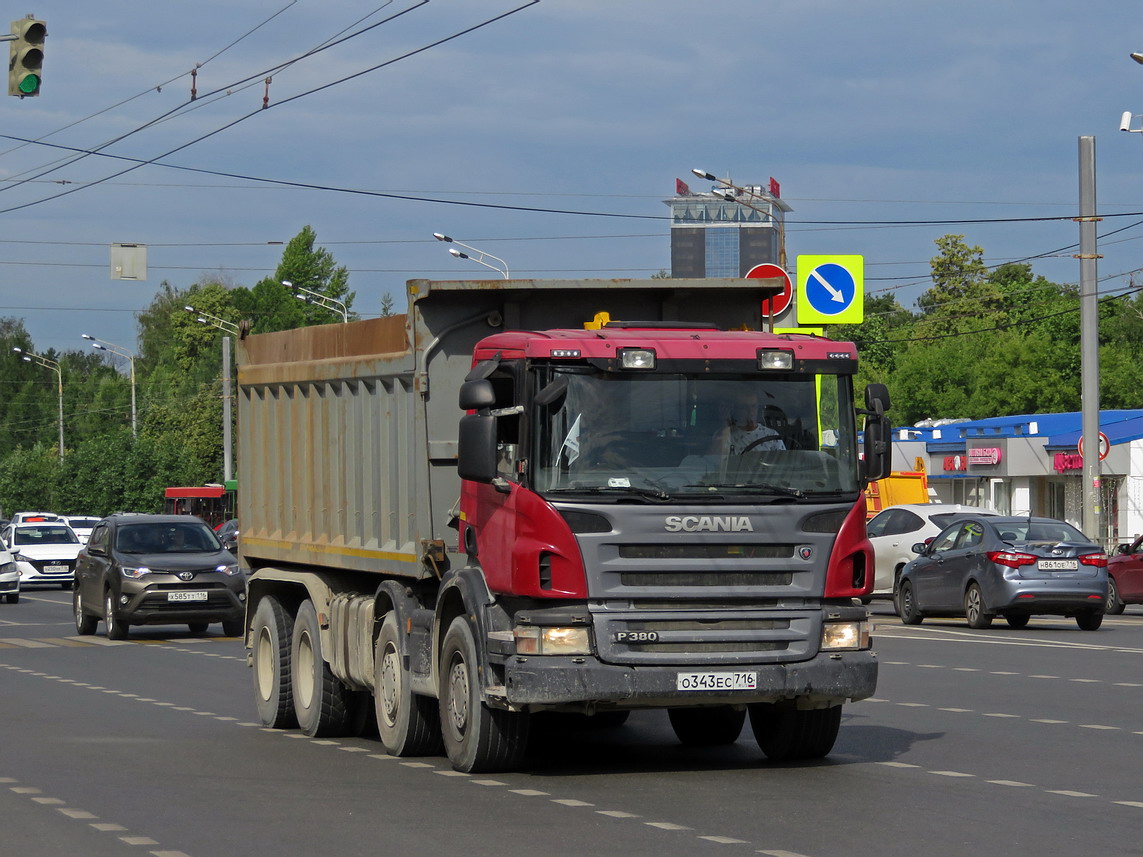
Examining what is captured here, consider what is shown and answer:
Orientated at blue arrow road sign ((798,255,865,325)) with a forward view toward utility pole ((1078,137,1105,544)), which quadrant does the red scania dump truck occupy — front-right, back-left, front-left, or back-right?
back-right

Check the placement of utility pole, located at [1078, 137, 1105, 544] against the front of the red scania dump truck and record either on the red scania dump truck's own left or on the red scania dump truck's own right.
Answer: on the red scania dump truck's own left

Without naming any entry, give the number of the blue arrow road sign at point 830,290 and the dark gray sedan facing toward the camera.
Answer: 1

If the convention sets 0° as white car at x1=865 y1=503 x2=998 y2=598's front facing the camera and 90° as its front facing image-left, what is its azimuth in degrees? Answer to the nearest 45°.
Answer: approximately 135°

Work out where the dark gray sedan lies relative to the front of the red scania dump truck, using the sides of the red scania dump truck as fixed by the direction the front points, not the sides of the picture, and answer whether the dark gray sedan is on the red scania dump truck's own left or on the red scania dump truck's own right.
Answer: on the red scania dump truck's own left

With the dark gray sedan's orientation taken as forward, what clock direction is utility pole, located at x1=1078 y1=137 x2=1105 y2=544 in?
The utility pole is roughly at 2 o'clock from the dark gray sedan.

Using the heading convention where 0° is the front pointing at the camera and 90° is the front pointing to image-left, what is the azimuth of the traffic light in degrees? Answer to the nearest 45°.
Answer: approximately 315°

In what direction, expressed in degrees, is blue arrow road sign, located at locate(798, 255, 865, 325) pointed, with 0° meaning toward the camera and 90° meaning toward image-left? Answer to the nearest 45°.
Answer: approximately 0°
